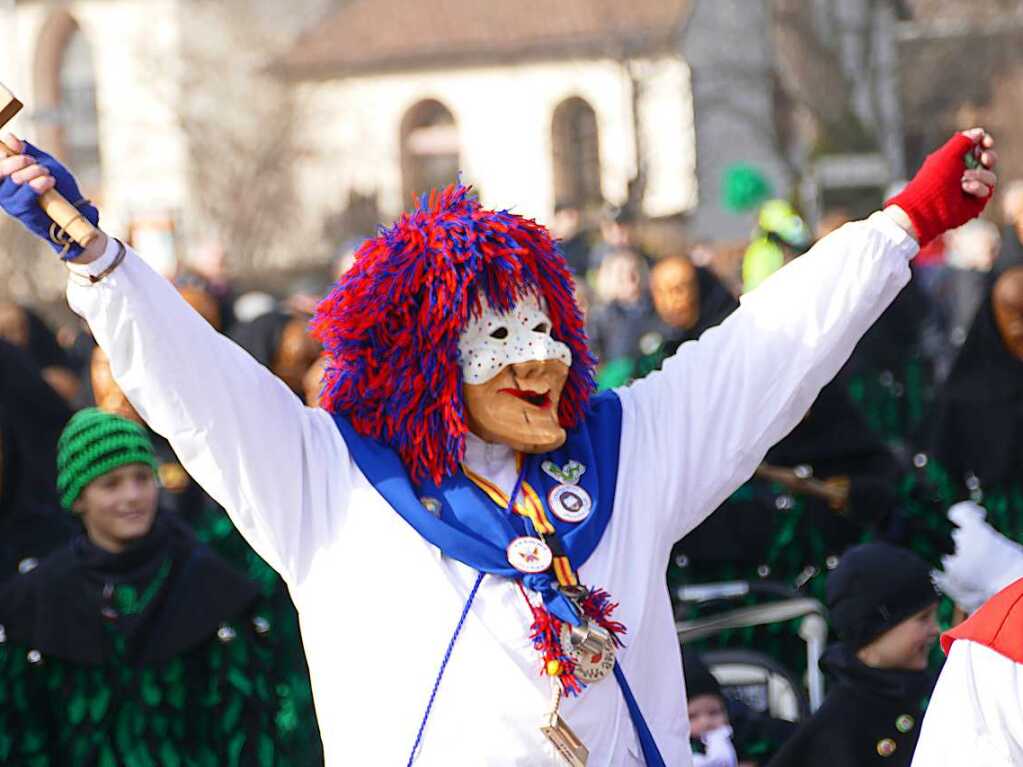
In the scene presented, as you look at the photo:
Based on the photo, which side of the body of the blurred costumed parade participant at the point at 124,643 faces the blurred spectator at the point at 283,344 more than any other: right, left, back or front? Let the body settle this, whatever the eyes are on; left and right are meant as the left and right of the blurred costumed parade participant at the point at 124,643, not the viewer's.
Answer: back

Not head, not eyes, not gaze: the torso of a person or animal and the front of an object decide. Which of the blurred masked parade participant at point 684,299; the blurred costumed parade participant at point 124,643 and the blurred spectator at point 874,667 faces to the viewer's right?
the blurred spectator at point 874,667

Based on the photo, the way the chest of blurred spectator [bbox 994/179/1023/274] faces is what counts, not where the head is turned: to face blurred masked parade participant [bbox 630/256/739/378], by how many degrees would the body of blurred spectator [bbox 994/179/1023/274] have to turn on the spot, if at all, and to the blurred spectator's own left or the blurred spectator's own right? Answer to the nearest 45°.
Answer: approximately 45° to the blurred spectator's own right

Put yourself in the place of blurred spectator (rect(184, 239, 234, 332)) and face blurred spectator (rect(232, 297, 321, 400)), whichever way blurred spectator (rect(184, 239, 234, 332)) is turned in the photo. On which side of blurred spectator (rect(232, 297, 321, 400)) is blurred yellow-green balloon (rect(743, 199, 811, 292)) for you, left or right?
left

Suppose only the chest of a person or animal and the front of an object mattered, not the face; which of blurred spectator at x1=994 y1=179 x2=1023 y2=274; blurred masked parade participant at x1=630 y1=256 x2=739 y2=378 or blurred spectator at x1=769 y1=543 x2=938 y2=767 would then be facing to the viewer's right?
blurred spectator at x1=769 y1=543 x2=938 y2=767

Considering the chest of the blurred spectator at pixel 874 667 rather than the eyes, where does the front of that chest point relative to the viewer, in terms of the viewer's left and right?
facing to the right of the viewer

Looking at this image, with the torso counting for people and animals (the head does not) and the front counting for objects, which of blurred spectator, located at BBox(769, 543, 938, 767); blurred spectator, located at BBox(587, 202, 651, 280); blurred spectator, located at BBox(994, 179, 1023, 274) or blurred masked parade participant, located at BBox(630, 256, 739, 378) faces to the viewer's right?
blurred spectator, located at BBox(769, 543, 938, 767)

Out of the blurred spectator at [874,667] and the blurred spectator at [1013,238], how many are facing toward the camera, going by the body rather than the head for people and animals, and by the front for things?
1

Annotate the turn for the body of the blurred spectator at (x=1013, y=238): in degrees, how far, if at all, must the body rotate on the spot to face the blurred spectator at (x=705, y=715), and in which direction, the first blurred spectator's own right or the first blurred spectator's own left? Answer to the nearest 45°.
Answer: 0° — they already face them
